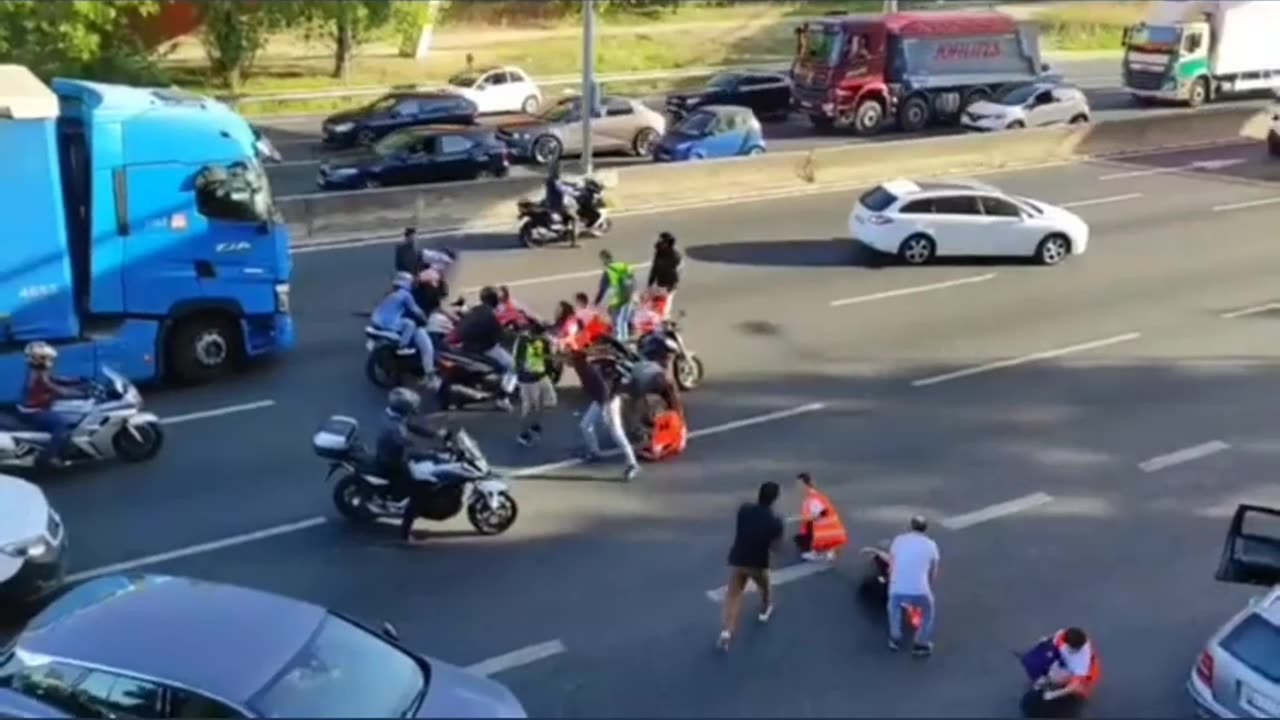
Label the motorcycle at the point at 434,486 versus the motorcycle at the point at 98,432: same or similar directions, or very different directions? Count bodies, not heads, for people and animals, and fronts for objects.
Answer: same or similar directions

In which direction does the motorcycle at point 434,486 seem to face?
to the viewer's right

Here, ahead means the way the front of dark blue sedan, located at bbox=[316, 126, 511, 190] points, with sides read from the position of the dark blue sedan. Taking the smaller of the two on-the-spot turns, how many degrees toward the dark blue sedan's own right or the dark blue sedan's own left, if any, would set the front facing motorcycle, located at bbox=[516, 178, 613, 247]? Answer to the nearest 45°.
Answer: approximately 90° to the dark blue sedan's own left

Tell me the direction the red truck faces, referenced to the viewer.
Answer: facing the viewer and to the left of the viewer

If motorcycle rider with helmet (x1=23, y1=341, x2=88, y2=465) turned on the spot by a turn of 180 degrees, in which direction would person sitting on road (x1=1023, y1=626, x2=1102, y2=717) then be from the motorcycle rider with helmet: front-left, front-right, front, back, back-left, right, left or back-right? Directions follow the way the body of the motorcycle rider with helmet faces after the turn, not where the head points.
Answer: back-left

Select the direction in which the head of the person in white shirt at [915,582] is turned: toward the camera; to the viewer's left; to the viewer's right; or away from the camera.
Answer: away from the camera

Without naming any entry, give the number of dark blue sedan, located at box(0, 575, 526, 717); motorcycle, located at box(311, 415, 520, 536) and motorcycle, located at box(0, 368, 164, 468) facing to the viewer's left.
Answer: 0

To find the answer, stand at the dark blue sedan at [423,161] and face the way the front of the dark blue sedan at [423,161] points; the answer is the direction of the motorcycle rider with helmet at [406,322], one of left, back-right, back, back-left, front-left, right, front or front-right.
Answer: left

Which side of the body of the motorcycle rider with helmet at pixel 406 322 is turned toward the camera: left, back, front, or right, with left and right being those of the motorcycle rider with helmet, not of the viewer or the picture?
right

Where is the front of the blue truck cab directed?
to the viewer's right

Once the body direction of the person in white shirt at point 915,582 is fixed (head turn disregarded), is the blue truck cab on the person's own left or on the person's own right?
on the person's own left

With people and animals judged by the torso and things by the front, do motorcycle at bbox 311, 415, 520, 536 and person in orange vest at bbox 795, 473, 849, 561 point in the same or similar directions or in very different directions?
very different directions

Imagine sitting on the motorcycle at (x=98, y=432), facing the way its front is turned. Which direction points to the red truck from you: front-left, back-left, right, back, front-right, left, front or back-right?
front-left

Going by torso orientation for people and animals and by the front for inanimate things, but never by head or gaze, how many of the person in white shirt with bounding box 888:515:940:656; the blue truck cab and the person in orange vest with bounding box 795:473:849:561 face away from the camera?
1

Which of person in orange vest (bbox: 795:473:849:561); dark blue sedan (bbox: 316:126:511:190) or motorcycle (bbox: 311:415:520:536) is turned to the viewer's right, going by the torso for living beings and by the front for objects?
the motorcycle

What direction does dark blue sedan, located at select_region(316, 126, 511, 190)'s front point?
to the viewer's left

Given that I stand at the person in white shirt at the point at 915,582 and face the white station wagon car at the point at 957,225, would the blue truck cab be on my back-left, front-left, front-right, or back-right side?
front-left

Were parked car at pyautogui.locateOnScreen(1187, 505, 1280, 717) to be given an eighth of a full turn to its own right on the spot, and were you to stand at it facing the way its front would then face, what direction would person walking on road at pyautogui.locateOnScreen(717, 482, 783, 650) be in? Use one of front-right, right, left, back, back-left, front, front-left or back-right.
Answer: back

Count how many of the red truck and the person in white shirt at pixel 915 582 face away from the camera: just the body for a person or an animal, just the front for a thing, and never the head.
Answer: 1

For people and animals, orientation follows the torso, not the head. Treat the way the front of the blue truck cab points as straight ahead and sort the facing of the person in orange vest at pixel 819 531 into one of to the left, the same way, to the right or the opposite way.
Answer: the opposite way

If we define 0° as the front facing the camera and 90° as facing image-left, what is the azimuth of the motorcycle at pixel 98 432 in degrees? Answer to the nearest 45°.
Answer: approximately 270°

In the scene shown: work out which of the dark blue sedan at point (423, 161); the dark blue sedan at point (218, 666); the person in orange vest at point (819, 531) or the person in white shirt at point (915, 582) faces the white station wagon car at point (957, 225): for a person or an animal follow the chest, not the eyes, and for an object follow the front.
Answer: the person in white shirt

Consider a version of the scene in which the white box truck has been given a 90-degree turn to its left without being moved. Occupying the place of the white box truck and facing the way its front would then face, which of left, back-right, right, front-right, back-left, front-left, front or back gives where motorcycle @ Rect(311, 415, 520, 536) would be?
front-right
